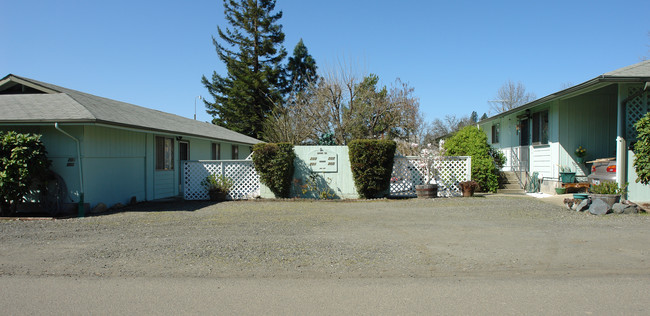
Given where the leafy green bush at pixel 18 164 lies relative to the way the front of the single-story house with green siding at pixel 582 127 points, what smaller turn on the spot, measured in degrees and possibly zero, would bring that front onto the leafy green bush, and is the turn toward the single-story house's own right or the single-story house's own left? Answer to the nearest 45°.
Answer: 0° — it already faces it

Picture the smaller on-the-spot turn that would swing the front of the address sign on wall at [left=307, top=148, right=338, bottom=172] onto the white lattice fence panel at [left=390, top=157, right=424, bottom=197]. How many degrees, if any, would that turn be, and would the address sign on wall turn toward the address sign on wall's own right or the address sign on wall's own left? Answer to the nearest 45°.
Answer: approximately 90° to the address sign on wall's own left

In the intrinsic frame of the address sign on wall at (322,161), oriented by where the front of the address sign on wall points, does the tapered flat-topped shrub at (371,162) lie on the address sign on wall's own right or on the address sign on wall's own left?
on the address sign on wall's own left

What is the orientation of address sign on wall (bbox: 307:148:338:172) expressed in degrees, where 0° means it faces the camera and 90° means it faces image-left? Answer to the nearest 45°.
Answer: approximately 0°

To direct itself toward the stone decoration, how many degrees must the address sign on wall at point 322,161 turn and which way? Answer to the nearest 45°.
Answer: approximately 45° to its left

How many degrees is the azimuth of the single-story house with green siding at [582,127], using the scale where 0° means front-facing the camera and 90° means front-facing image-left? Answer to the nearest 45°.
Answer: approximately 45°

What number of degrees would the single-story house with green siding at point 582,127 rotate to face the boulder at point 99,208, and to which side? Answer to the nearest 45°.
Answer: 0° — it already faces it
